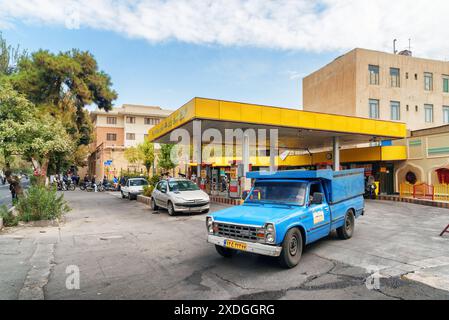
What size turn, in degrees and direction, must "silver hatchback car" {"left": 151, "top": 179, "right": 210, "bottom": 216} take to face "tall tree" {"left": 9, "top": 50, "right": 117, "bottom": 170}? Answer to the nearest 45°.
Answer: approximately 180°

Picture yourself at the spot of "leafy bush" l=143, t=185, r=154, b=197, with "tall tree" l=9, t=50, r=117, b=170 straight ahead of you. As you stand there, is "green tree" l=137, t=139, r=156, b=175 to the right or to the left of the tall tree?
right

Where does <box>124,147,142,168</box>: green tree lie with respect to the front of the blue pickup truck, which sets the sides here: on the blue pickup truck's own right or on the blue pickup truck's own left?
on the blue pickup truck's own right

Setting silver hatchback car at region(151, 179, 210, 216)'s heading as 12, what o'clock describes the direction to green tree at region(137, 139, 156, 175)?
The green tree is roughly at 7 o'clock from the silver hatchback car.

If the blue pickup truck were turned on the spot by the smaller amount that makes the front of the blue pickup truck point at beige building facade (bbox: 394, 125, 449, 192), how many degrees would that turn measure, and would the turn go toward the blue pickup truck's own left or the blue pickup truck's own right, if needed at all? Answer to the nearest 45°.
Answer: approximately 180°

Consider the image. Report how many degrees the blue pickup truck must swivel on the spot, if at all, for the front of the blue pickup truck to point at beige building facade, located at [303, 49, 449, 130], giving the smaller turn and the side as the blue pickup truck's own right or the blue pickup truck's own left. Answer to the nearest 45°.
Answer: approximately 135° to the blue pickup truck's own right

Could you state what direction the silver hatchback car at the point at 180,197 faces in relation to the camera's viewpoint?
facing the viewer and to the right of the viewer

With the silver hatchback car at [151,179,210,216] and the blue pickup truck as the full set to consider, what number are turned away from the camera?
0

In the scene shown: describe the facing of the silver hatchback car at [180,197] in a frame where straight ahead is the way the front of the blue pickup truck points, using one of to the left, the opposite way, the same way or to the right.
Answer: to the left

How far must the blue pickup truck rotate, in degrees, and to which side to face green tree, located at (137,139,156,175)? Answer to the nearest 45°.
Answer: approximately 90° to its right

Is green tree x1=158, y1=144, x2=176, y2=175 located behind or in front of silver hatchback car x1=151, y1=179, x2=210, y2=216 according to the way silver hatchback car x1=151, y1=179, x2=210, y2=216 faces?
behind
